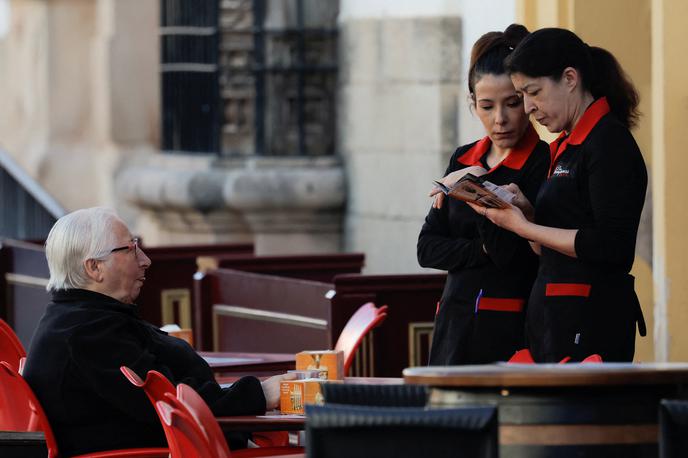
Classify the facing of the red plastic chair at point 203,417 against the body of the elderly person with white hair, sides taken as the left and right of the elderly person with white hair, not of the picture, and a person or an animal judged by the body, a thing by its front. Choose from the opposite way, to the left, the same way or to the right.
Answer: the same way

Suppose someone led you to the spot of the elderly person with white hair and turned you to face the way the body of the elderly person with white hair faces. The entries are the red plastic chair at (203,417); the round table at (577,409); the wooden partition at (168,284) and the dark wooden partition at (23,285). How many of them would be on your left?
2

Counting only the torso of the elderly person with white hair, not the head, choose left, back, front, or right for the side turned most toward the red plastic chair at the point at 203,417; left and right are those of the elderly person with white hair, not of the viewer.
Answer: right

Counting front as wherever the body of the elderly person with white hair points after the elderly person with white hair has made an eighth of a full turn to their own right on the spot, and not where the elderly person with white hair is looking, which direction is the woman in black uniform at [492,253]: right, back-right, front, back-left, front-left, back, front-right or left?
front-left

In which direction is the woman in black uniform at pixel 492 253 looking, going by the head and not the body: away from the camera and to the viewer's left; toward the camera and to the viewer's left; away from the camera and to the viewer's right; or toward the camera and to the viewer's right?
toward the camera and to the viewer's left

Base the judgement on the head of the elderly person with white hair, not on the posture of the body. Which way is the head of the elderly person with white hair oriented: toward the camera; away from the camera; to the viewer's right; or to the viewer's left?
to the viewer's right

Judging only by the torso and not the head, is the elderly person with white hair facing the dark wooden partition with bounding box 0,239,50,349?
no

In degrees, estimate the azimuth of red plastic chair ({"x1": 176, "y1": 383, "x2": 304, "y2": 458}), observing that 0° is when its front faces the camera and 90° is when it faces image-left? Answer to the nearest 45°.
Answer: approximately 270°

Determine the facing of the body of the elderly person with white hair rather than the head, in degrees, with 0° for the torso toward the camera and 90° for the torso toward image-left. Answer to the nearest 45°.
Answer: approximately 270°

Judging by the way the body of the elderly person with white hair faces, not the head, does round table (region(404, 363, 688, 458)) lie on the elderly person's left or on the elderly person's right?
on the elderly person's right

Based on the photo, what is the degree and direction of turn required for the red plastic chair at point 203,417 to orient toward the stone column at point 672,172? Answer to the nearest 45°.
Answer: approximately 45° to its left
